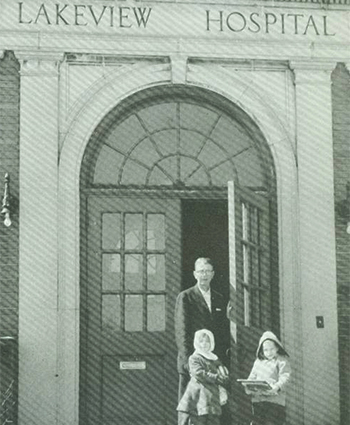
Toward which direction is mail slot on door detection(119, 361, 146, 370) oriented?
toward the camera

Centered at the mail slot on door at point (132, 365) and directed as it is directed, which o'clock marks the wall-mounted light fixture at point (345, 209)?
The wall-mounted light fixture is roughly at 9 o'clock from the mail slot on door.

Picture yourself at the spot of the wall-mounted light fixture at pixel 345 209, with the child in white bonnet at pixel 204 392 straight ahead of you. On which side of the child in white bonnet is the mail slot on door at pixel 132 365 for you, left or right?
right

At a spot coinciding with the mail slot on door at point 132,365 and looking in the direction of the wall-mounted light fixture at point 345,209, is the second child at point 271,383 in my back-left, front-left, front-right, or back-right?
front-right

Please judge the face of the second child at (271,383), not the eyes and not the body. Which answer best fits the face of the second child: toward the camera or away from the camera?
toward the camera

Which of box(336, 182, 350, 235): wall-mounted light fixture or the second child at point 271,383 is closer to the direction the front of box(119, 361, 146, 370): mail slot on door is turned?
the second child

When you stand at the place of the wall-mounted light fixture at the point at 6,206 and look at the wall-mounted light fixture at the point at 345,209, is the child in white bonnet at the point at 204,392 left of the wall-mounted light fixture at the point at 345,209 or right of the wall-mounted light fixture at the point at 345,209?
right

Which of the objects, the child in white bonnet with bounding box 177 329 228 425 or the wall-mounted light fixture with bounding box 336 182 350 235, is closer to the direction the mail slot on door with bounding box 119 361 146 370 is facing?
the child in white bonnet

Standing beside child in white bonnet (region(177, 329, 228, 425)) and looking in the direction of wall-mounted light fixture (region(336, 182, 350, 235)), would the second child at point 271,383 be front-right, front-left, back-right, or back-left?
front-right

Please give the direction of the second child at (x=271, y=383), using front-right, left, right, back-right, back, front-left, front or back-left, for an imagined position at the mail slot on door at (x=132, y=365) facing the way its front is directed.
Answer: front-left

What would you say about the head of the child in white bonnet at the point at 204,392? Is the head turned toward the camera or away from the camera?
toward the camera
